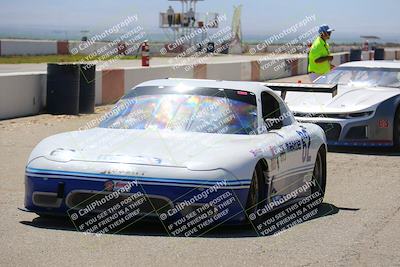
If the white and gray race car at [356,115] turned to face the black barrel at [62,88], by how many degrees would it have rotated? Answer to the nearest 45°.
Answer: approximately 90° to its right

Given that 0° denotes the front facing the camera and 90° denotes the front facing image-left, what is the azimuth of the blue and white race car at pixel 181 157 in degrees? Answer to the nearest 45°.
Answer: approximately 45°

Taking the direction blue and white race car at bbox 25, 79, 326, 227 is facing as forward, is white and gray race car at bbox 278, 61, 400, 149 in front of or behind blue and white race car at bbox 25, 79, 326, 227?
behind

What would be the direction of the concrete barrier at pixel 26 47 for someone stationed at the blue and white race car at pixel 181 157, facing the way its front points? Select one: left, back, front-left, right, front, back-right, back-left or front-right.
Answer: back-right

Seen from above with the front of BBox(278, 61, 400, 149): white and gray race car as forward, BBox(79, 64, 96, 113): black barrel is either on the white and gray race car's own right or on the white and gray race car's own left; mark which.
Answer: on the white and gray race car's own right

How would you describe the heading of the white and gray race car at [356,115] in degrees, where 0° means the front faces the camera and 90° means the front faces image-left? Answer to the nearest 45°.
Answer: approximately 45°

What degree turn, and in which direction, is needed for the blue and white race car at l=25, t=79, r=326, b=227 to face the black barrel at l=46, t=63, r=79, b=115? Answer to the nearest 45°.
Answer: approximately 135° to its right

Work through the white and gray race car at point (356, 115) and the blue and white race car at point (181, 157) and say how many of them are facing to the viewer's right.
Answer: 0
